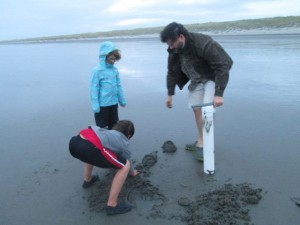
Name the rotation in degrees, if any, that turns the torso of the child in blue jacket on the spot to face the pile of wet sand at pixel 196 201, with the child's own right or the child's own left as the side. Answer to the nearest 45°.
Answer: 0° — they already face it

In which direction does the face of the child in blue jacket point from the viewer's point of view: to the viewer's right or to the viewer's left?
to the viewer's right

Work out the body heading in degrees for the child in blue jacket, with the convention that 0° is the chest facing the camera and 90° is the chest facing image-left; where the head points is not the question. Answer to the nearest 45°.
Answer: approximately 315°
